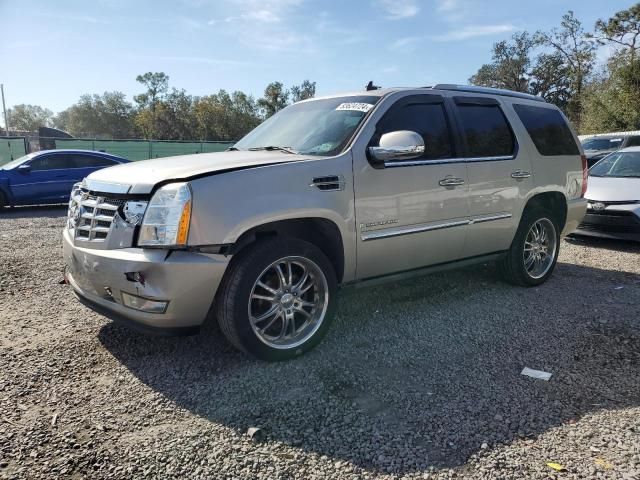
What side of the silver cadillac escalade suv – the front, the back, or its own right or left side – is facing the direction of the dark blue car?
right

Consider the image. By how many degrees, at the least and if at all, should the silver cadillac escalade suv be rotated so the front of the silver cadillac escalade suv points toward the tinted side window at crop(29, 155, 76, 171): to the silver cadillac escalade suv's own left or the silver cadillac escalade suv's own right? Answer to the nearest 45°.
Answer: approximately 90° to the silver cadillac escalade suv's own right

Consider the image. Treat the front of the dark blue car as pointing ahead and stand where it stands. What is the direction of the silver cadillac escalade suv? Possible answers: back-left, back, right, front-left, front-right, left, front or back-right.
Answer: left

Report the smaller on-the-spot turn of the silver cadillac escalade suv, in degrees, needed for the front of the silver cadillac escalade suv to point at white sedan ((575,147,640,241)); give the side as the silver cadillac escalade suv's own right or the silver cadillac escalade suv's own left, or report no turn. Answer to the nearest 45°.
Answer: approximately 180°

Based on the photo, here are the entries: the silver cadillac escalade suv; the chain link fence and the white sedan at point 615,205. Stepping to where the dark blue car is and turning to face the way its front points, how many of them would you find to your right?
1

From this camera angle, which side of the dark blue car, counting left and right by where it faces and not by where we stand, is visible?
left

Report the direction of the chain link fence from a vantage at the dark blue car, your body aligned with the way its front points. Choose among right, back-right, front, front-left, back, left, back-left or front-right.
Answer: right

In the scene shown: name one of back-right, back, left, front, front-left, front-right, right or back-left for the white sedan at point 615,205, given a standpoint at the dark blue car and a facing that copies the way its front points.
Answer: back-left

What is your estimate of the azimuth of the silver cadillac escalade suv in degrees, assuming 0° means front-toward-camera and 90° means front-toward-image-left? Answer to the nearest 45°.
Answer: approximately 45°
